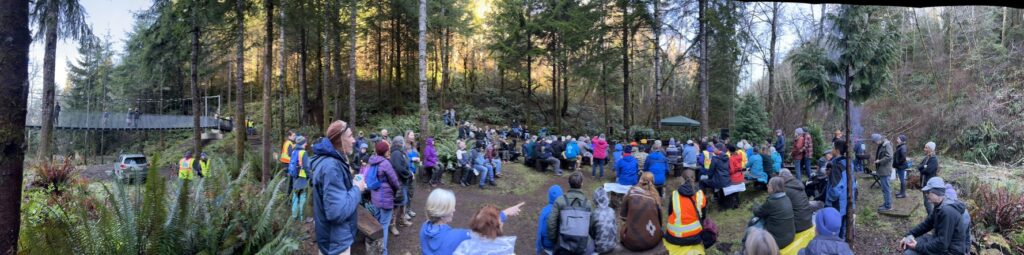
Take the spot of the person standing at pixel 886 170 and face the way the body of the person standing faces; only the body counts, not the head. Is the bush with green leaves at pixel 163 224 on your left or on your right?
on your left

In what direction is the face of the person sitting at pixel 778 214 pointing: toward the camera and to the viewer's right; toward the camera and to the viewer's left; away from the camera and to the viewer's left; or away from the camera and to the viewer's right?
away from the camera and to the viewer's left

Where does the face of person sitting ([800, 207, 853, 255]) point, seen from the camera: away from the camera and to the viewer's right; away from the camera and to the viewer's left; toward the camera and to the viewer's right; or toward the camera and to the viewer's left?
away from the camera and to the viewer's left

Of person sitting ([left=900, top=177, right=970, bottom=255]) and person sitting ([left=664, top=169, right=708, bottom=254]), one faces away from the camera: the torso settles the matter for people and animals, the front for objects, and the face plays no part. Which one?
person sitting ([left=664, top=169, right=708, bottom=254])

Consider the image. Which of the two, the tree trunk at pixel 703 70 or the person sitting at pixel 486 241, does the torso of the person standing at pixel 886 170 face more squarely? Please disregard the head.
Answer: the tree trunk

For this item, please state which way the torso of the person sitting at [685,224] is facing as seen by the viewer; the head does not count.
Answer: away from the camera

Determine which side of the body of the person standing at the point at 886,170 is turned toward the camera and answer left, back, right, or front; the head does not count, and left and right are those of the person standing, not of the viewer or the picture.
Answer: left

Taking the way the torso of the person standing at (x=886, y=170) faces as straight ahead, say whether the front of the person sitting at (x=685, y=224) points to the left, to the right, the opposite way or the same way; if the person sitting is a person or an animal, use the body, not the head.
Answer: to the right

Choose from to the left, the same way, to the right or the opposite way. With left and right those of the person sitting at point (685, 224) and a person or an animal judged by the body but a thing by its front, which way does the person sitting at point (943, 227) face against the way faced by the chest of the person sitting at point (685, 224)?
to the left

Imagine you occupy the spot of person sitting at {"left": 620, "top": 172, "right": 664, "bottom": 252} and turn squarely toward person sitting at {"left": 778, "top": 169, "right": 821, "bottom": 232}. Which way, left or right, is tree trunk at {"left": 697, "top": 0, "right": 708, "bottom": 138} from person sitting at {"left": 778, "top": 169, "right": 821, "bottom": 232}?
left

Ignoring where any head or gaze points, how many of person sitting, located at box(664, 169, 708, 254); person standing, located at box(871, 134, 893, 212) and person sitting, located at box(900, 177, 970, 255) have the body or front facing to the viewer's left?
2

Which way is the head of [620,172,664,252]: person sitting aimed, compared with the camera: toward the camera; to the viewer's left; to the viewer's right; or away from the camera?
away from the camera

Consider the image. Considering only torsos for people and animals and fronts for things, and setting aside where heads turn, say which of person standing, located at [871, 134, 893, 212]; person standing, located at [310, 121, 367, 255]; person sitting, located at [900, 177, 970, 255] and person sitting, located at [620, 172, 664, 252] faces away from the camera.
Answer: person sitting, located at [620, 172, 664, 252]

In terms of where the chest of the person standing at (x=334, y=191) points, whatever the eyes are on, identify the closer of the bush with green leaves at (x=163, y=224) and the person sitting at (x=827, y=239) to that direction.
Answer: the person sitting

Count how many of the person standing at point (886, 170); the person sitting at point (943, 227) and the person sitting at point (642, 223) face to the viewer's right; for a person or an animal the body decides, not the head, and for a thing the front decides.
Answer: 0

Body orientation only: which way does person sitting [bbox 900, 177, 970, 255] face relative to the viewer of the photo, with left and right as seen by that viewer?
facing to the left of the viewer

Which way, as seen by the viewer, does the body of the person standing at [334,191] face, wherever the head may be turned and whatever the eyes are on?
to the viewer's right

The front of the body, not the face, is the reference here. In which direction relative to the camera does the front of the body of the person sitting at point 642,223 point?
away from the camera

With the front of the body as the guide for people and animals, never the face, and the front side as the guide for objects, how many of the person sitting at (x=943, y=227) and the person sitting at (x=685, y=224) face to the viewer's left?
1
